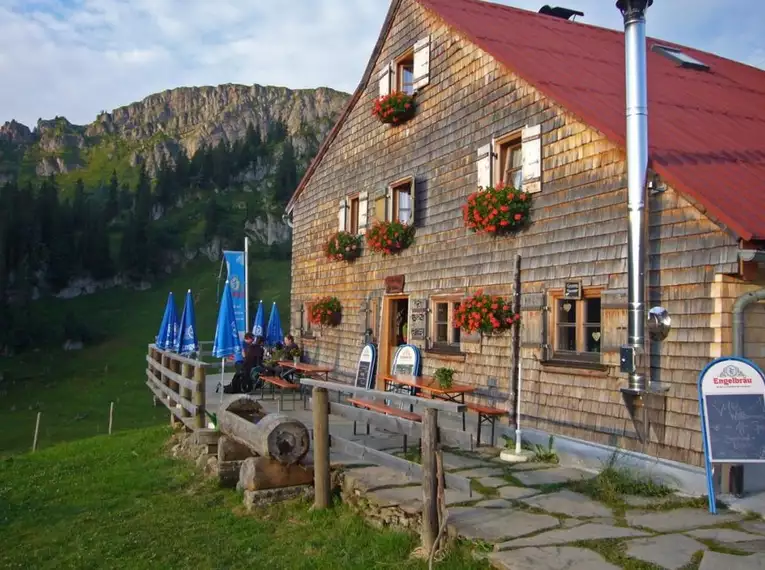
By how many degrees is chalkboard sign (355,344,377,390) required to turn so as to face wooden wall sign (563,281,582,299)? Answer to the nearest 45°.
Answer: approximately 90° to its left

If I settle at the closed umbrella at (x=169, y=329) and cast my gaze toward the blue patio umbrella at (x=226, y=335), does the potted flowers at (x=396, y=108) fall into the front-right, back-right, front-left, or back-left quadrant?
front-left

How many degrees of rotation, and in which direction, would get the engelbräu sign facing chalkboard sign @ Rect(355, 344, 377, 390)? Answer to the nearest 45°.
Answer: approximately 135° to its right

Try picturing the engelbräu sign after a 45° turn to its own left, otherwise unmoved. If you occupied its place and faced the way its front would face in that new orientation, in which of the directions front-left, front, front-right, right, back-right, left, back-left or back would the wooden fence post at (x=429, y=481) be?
right

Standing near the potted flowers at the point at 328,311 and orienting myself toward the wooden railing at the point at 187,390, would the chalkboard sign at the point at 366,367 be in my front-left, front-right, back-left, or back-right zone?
front-left

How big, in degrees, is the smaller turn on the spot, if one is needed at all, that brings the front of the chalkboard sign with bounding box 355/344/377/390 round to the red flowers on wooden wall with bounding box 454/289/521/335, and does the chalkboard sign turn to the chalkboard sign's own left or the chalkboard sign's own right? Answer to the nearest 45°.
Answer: approximately 90° to the chalkboard sign's own left

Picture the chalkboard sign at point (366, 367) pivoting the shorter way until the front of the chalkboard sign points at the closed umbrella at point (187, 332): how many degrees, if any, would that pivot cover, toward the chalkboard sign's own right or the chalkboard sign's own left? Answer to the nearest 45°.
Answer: approximately 90° to the chalkboard sign's own right

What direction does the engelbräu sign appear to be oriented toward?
toward the camera

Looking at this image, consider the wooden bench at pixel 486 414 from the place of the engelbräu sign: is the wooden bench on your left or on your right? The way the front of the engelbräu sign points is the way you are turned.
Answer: on your right

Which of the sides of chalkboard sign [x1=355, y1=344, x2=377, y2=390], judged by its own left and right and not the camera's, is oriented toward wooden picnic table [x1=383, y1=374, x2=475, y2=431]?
left

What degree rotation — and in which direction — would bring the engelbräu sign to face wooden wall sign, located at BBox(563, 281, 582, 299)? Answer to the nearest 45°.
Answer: approximately 135° to its right

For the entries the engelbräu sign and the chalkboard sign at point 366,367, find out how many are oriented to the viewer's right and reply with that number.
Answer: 0

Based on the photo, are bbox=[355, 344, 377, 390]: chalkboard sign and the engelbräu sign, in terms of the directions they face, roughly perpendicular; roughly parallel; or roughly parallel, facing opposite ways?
roughly parallel

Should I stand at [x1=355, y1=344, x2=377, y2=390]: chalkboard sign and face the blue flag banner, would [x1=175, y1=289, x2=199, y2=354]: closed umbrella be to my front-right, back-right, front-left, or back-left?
front-left

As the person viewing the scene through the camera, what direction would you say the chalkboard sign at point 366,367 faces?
facing the viewer and to the left of the viewer
